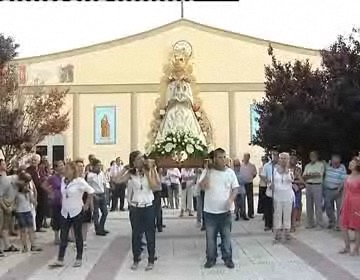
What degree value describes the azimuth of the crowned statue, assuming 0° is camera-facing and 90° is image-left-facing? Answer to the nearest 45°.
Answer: approximately 0°

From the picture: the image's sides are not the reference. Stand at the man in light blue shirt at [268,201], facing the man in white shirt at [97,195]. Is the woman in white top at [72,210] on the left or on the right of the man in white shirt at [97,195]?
left

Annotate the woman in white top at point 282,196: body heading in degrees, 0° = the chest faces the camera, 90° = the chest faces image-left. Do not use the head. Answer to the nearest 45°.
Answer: approximately 0°

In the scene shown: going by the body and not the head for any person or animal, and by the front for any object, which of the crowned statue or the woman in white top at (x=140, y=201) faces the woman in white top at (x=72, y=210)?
the crowned statue

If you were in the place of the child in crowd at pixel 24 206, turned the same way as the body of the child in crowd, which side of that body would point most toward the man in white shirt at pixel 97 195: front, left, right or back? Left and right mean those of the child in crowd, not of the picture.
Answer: left
